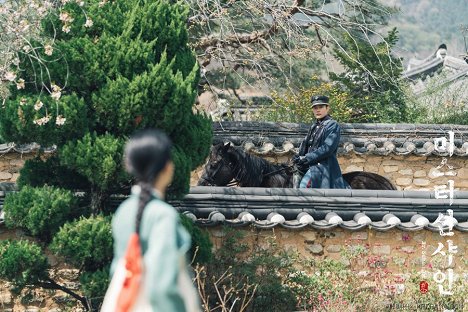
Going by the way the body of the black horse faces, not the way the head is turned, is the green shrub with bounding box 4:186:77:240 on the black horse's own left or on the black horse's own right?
on the black horse's own left

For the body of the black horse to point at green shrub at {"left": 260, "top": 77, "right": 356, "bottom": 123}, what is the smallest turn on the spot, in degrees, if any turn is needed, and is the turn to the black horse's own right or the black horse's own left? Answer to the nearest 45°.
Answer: approximately 90° to the black horse's own right

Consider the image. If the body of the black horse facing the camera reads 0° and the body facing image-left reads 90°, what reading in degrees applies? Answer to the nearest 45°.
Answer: approximately 90°

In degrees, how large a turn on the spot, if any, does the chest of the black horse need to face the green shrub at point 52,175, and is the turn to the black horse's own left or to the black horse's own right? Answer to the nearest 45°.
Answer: approximately 45° to the black horse's own left

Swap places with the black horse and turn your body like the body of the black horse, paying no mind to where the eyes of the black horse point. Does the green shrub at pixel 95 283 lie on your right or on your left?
on your left

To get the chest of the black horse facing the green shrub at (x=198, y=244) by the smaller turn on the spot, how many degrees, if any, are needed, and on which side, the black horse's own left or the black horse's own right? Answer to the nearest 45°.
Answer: approximately 90° to the black horse's own left
